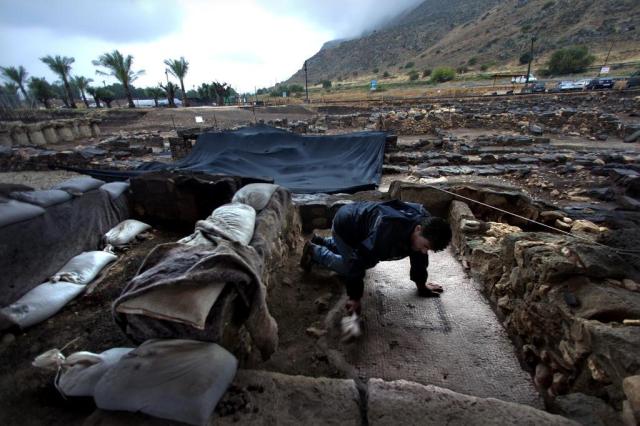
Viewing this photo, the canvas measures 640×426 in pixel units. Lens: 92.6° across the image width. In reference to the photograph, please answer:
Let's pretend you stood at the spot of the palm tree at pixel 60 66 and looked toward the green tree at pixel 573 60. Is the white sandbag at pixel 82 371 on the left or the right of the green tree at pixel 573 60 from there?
right
